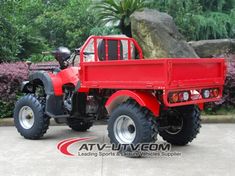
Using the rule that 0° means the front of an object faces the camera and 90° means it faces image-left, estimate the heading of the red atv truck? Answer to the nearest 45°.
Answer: approximately 135°

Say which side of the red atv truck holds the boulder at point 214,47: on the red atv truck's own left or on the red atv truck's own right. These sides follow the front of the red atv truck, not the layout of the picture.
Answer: on the red atv truck's own right

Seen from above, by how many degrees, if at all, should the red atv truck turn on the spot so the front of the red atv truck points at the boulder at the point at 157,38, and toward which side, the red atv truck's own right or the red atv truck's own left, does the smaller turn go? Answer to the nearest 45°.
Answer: approximately 45° to the red atv truck's own right

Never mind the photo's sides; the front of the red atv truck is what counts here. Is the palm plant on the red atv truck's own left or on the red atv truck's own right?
on the red atv truck's own right
